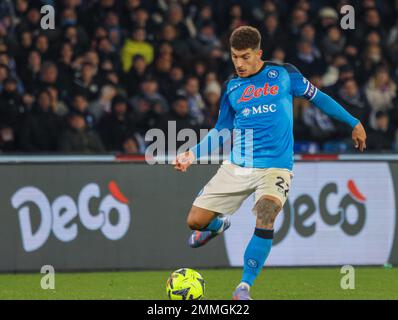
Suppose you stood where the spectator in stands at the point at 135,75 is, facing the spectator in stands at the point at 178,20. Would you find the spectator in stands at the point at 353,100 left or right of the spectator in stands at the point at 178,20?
right

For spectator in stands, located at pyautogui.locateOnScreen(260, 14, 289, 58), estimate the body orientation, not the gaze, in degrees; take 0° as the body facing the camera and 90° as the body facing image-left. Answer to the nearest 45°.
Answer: approximately 0°

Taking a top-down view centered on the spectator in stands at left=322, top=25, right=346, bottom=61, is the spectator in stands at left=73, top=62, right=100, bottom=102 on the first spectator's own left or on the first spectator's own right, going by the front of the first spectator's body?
on the first spectator's own right

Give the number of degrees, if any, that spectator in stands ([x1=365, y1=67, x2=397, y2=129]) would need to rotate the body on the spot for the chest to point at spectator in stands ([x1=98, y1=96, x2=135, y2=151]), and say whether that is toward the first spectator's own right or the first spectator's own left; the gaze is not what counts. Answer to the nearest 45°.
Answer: approximately 45° to the first spectator's own right

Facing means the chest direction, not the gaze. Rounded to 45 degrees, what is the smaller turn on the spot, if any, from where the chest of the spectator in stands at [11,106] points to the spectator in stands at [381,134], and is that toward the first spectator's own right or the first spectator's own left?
approximately 90° to the first spectator's own left

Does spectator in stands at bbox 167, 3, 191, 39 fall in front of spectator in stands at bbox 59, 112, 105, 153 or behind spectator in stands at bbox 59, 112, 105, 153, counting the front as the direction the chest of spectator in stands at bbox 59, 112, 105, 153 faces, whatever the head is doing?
behind

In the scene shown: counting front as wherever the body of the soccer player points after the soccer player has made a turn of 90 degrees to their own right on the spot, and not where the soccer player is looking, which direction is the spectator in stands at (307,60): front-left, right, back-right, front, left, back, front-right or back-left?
front-right

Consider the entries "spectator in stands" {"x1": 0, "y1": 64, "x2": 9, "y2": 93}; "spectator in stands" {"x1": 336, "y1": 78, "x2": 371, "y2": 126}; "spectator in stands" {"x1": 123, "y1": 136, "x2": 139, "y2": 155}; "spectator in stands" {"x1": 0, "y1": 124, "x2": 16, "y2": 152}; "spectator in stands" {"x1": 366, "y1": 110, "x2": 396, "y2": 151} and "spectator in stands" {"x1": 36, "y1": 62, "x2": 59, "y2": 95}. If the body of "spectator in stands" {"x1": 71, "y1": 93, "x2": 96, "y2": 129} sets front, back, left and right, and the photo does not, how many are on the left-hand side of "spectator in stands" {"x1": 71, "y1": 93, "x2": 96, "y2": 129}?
3
